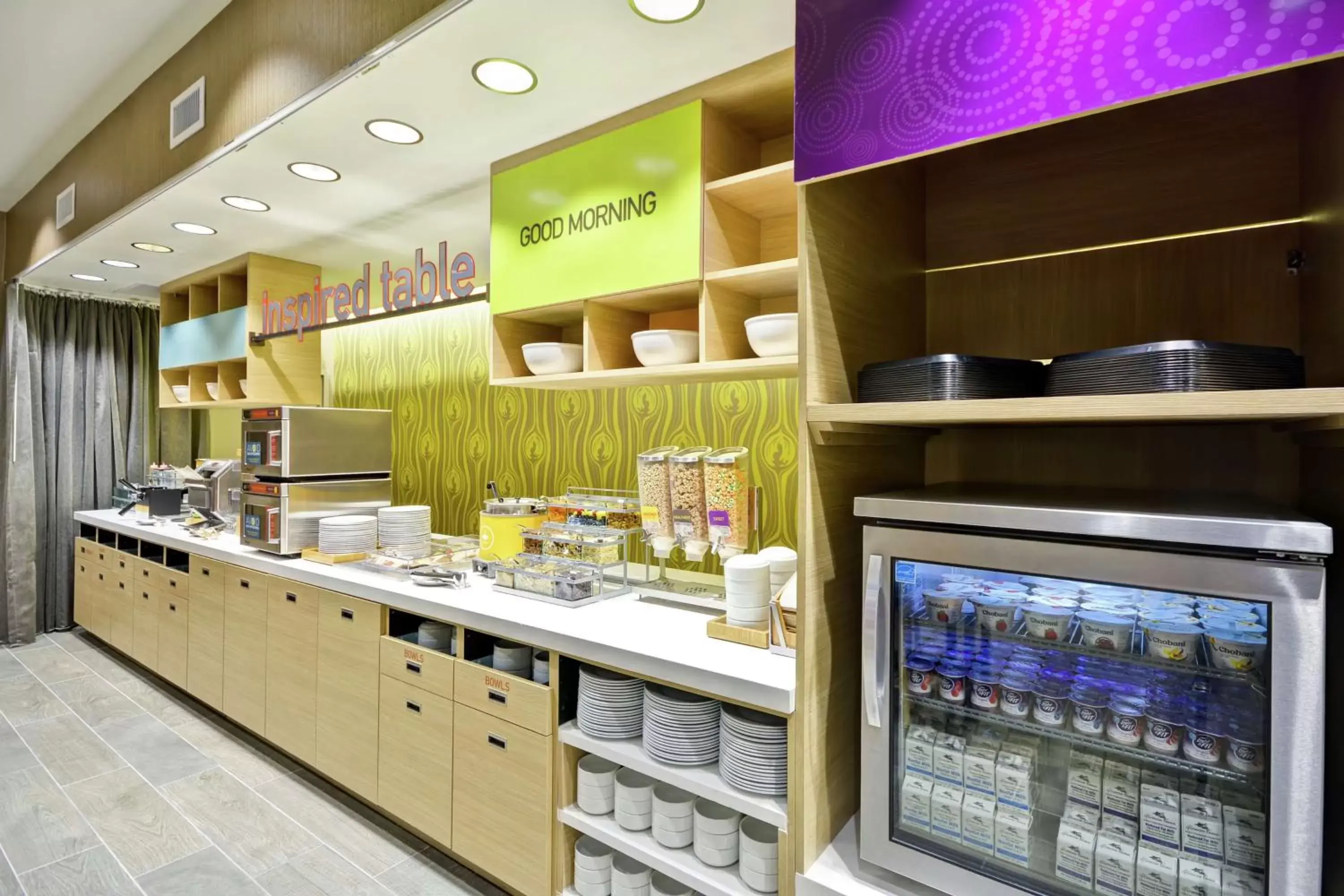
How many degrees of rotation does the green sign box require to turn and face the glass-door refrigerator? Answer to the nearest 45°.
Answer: approximately 90° to its left

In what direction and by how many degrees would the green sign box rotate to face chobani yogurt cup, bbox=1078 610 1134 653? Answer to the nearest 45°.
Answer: approximately 90° to its left

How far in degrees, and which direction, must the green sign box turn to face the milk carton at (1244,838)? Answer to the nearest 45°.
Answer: approximately 90° to its left

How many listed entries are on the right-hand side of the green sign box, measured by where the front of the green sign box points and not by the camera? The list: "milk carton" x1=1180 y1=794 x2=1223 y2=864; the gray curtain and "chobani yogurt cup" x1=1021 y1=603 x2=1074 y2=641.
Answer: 1

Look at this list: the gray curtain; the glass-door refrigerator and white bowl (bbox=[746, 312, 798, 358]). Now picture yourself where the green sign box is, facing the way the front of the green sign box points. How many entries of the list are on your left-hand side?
2

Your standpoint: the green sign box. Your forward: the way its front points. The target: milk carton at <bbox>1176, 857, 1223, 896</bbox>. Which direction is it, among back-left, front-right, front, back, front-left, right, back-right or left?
left

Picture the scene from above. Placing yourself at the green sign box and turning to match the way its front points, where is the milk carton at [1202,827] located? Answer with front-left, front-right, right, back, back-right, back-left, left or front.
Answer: left
